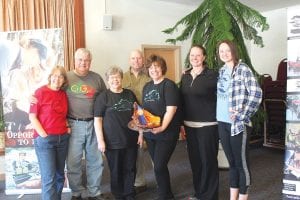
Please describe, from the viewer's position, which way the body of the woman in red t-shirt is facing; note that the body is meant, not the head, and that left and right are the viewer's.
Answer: facing the viewer and to the right of the viewer

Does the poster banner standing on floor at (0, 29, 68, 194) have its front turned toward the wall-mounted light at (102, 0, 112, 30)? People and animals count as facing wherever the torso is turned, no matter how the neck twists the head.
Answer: no

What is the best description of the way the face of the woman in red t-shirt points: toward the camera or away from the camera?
toward the camera

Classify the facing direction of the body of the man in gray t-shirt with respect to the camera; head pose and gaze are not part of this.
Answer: toward the camera

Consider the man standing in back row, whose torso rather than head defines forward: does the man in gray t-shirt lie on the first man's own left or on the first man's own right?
on the first man's own right

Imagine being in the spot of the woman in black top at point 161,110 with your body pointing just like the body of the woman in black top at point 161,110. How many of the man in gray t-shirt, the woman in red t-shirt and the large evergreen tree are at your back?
1

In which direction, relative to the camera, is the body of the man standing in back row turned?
toward the camera

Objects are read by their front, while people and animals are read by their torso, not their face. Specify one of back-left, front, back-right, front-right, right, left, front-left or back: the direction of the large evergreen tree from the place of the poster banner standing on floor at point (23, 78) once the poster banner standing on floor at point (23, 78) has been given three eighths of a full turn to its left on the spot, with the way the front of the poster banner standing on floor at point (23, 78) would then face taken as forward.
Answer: front-right

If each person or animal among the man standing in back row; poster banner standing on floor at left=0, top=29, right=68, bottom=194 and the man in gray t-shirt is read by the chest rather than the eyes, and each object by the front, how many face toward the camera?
3

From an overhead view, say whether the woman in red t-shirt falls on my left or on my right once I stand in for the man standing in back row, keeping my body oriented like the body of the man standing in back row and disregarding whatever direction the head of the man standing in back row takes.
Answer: on my right

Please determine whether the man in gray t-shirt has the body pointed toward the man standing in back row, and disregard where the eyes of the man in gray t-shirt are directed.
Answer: no

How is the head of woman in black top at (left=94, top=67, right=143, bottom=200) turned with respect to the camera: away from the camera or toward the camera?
toward the camera

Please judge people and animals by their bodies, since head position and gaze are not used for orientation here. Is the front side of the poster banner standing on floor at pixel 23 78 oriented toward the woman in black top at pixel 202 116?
no

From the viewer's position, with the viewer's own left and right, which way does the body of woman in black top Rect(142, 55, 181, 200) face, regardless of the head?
facing the viewer and to the left of the viewer

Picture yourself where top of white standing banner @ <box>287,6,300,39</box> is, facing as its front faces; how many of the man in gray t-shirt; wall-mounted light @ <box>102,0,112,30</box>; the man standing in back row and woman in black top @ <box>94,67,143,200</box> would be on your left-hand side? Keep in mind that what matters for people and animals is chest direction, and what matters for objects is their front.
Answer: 0

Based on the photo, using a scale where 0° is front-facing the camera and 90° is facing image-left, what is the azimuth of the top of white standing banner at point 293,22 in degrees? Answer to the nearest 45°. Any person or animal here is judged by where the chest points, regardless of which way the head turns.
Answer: approximately 0°

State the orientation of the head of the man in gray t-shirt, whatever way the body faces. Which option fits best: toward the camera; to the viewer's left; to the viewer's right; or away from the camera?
toward the camera

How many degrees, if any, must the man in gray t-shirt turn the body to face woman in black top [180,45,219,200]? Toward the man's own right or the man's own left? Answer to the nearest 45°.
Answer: approximately 90° to the man's own left

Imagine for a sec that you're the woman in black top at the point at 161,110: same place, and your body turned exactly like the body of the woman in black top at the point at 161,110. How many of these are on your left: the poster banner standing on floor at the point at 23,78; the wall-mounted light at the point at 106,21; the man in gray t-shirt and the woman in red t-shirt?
0
